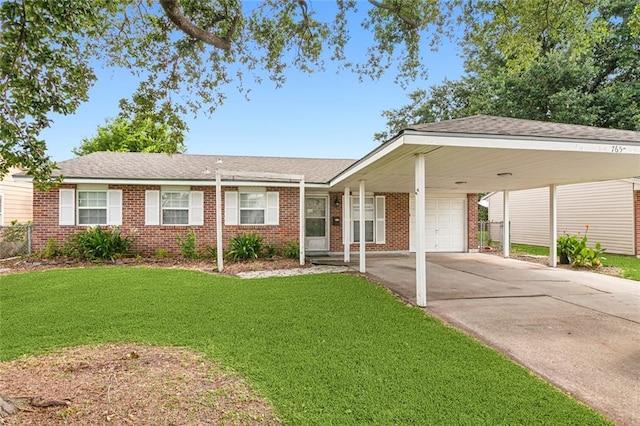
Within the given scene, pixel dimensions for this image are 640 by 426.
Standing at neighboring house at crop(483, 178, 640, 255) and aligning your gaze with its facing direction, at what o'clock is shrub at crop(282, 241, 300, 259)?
The shrub is roughly at 3 o'clock from the neighboring house.

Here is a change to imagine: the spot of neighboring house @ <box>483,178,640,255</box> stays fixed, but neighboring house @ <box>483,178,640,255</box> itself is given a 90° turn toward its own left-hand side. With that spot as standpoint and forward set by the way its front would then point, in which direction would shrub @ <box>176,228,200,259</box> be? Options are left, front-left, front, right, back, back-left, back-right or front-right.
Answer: back

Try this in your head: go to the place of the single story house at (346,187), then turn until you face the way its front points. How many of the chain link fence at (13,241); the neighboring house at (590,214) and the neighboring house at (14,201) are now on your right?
2

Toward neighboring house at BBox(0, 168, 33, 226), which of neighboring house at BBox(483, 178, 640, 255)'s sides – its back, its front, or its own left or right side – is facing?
right

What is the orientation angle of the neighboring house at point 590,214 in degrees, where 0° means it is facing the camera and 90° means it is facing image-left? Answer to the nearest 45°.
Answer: approximately 315°

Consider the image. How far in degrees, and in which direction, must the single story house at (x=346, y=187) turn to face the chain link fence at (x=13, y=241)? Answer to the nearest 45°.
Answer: approximately 90° to its right

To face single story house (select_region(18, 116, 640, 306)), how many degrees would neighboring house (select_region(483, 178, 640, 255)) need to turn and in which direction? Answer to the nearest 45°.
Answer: approximately 90° to its right

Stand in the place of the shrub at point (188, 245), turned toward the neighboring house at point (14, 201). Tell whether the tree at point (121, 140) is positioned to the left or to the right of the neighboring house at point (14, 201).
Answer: right

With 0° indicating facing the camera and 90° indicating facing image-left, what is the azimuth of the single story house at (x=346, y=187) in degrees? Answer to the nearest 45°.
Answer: approximately 0°

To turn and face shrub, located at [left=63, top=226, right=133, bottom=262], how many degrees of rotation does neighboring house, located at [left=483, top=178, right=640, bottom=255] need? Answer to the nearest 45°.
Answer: approximately 90° to its right

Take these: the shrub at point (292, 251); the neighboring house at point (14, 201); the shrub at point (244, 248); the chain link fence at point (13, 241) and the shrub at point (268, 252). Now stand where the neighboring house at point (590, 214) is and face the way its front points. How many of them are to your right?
5

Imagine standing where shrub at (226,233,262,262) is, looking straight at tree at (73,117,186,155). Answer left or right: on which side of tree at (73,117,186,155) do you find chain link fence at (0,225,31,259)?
left

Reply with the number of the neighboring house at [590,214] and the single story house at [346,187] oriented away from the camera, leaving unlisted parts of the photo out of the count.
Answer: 0
